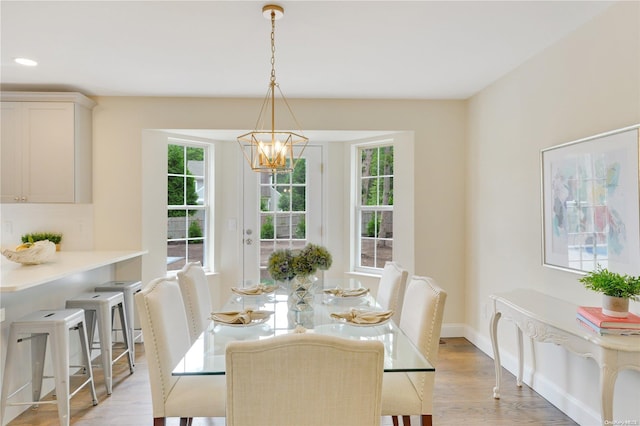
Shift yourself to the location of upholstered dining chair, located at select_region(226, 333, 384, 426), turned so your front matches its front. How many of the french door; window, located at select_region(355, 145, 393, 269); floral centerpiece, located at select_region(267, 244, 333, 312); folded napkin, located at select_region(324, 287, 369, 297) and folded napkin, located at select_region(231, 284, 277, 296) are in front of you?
5

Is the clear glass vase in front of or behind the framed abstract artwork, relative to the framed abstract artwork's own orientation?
in front

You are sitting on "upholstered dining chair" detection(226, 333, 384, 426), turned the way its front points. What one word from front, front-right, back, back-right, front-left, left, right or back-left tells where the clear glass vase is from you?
front

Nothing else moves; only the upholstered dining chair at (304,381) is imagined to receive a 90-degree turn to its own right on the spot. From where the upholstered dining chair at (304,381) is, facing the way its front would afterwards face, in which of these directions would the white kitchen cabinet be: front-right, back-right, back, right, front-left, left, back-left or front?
back-left

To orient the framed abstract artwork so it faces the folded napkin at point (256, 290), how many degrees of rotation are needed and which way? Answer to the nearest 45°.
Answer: approximately 45° to its right

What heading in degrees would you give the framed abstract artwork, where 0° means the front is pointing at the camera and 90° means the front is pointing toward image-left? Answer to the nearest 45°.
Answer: approximately 45°

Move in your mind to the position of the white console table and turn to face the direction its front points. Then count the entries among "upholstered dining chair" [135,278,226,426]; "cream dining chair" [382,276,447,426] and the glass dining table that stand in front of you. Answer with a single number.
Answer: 3

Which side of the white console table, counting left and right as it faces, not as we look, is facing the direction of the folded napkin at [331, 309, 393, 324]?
front

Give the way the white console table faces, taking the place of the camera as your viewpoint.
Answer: facing the viewer and to the left of the viewer

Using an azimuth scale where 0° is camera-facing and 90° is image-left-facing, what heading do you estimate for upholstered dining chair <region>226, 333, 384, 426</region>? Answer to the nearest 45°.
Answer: approximately 180°

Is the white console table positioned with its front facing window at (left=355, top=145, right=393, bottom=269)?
no

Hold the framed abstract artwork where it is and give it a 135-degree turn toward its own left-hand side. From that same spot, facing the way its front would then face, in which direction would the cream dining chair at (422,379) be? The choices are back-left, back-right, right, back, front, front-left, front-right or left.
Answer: back-right

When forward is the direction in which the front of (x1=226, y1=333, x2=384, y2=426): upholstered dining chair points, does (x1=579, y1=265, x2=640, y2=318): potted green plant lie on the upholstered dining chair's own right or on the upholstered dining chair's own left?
on the upholstered dining chair's own right

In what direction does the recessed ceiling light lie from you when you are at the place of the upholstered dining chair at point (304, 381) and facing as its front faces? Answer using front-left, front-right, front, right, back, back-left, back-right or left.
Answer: front-left

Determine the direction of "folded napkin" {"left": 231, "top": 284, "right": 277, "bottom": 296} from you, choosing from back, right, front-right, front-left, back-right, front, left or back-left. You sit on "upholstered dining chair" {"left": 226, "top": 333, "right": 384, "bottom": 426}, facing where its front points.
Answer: front

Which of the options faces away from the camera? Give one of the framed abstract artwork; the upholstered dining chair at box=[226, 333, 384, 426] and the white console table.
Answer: the upholstered dining chair

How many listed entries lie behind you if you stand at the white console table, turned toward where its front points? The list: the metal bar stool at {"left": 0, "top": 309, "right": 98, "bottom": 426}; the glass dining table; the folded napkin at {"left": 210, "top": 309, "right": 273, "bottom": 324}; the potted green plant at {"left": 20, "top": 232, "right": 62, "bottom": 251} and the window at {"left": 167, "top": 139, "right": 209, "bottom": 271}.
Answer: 0

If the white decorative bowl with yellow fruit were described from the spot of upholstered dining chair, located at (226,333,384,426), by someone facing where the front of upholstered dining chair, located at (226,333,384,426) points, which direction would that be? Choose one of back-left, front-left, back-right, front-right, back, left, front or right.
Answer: front-left

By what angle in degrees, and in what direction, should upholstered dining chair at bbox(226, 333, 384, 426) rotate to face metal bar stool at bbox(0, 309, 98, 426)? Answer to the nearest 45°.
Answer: approximately 45° to its left
